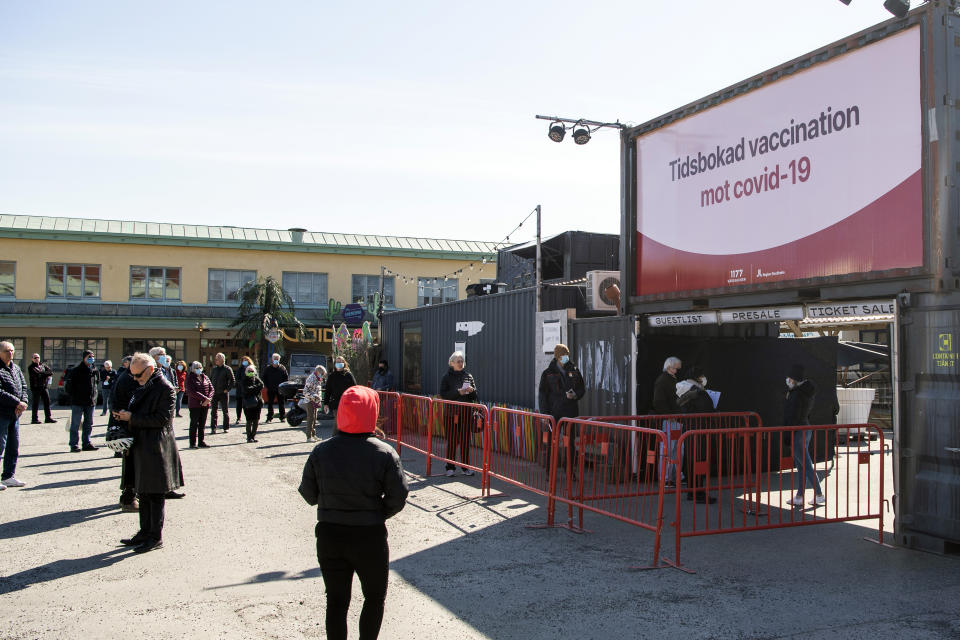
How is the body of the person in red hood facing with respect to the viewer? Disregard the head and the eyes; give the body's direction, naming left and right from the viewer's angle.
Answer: facing away from the viewer

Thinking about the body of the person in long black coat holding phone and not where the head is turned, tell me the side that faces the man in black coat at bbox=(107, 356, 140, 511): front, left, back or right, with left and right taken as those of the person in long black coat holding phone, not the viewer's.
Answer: right

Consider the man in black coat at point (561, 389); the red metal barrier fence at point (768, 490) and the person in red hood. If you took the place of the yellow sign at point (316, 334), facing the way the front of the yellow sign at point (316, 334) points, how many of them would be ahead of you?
3

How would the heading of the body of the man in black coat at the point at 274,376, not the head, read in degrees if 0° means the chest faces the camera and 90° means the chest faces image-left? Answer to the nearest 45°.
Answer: approximately 0°

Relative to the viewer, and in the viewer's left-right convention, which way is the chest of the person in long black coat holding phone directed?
facing to the left of the viewer

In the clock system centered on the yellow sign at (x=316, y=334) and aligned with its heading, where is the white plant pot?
The white plant pot is roughly at 11 o'clock from the yellow sign.

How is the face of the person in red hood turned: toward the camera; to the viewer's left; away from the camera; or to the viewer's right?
away from the camera
